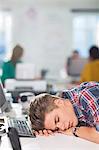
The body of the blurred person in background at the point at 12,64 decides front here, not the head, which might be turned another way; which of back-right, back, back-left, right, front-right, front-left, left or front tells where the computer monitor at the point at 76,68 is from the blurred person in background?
front-left

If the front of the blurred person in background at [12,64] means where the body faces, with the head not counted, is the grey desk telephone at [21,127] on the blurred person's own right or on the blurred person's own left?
on the blurred person's own right

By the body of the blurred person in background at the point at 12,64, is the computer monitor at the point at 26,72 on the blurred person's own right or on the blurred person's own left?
on the blurred person's own right
